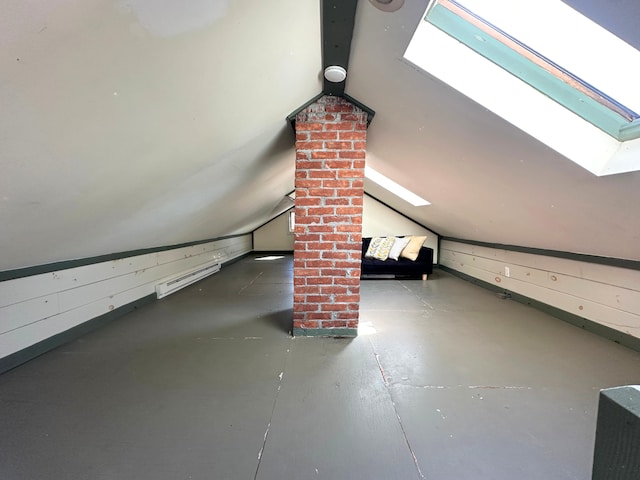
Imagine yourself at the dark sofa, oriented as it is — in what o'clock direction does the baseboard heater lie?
The baseboard heater is roughly at 2 o'clock from the dark sofa.

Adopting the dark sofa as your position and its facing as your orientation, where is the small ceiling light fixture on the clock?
The small ceiling light fixture is roughly at 12 o'clock from the dark sofa.

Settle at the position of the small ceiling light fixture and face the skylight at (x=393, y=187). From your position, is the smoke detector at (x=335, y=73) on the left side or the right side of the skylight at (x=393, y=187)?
left

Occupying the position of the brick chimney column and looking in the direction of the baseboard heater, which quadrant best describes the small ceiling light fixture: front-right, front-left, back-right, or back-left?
back-left

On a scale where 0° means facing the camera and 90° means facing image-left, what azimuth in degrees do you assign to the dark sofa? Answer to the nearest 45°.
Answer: approximately 0°

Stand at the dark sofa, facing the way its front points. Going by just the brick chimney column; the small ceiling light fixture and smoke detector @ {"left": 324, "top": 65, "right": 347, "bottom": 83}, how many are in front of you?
3
